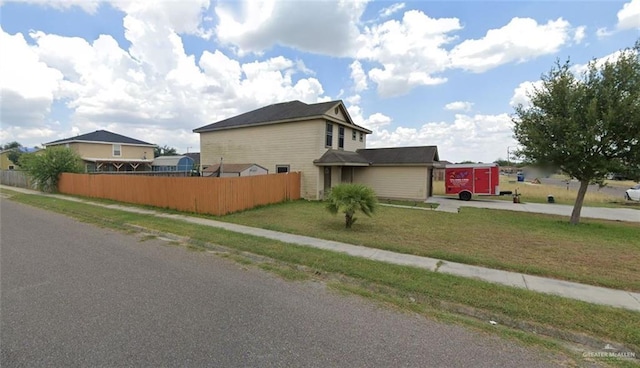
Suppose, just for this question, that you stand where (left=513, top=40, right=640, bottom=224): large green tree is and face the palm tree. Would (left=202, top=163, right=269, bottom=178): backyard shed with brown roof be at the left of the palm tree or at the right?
right

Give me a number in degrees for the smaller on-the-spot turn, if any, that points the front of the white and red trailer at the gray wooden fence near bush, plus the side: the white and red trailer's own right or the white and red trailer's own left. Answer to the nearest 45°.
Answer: approximately 180°

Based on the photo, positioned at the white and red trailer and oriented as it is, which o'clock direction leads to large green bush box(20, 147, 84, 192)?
The large green bush is roughly at 5 o'clock from the white and red trailer.

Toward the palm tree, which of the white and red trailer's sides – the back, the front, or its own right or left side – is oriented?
right

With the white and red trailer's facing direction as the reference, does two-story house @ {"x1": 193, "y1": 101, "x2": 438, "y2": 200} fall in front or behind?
behind

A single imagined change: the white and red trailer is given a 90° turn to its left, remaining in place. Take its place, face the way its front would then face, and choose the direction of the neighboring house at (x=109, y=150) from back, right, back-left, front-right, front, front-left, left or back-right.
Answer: left

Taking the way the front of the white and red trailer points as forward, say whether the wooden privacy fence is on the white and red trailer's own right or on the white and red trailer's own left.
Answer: on the white and red trailer's own right

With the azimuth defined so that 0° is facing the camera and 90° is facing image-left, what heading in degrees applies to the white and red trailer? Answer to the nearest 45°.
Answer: approximately 270°

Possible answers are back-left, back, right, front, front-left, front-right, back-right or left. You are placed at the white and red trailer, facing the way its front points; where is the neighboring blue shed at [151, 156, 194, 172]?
back

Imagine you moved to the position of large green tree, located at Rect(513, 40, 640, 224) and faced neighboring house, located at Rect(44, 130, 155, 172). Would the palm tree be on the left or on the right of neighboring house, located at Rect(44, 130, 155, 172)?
left
